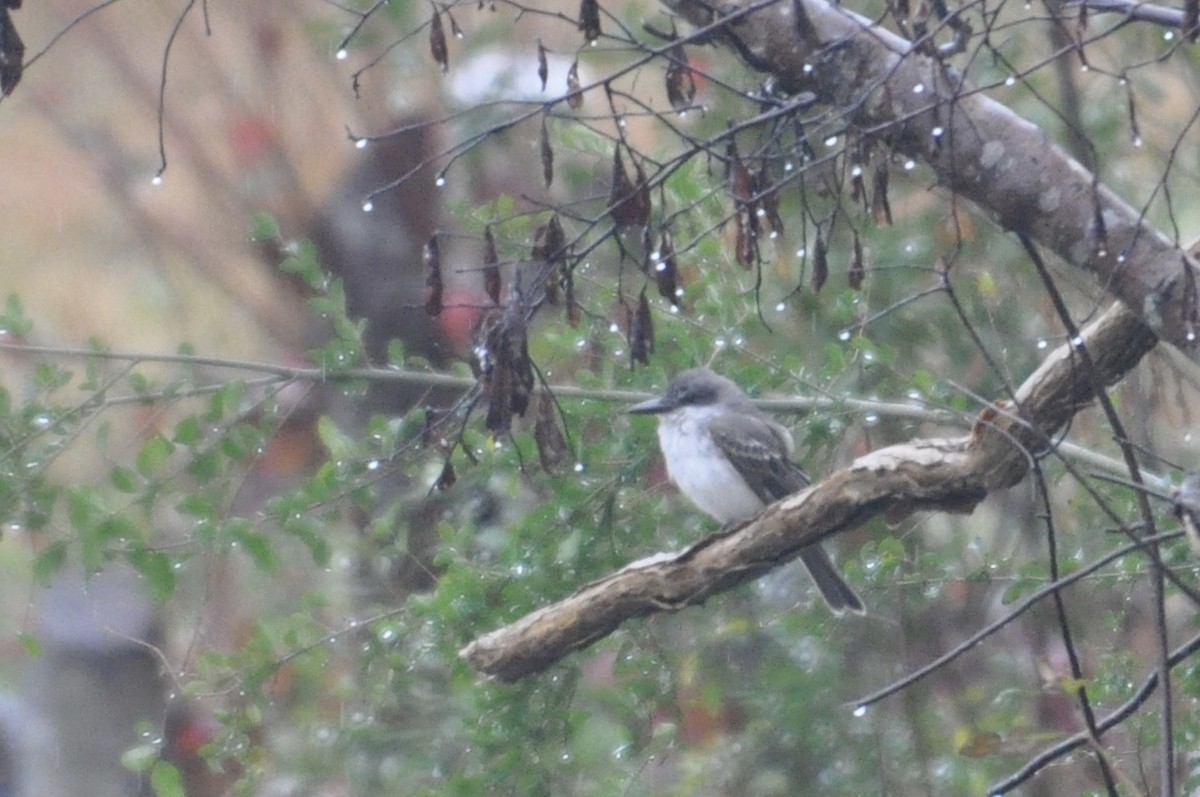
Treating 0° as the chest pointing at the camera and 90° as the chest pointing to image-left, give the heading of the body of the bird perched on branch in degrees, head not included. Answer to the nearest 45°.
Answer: approximately 90°

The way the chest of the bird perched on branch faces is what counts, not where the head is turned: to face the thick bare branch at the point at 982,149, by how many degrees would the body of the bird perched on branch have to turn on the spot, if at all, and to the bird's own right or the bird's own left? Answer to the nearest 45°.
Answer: approximately 135° to the bird's own left
